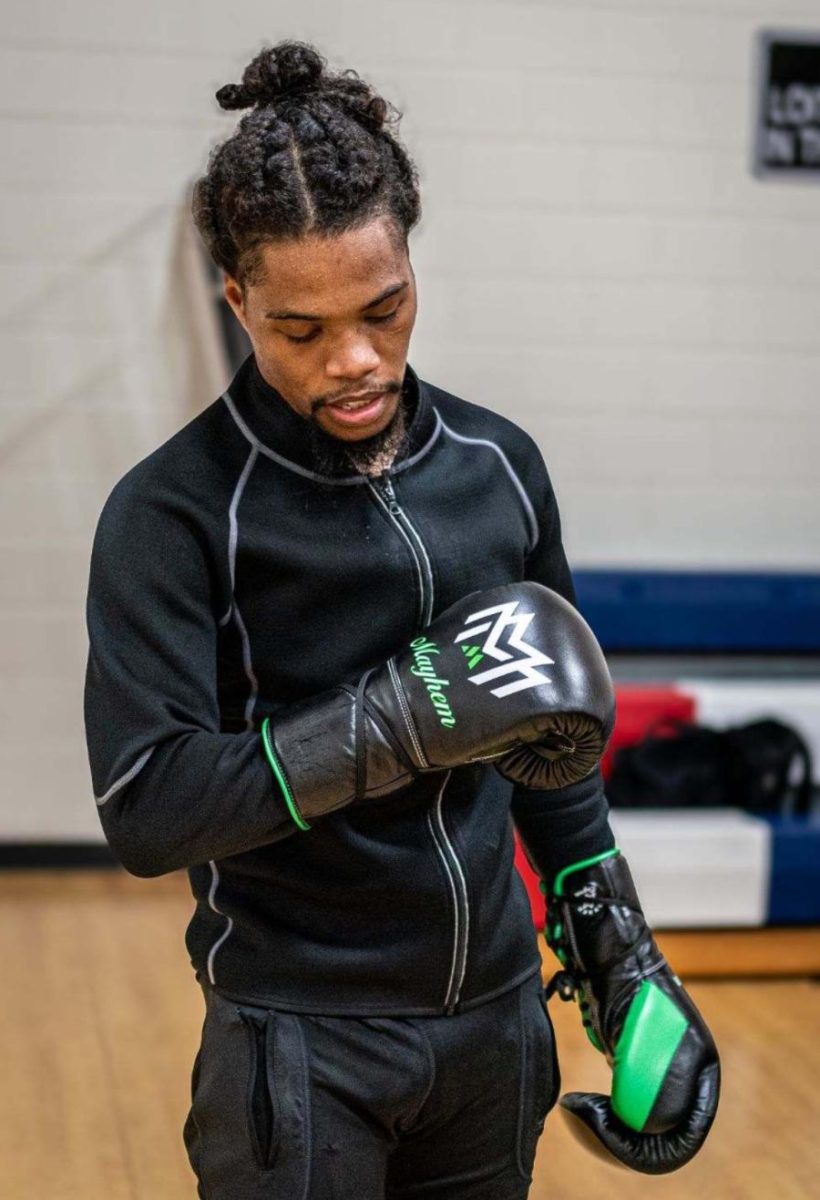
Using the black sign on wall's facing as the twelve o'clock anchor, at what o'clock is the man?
The man is roughly at 12 o'clock from the black sign on wall.

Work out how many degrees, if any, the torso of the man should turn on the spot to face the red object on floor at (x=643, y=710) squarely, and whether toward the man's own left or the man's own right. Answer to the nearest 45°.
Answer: approximately 135° to the man's own left

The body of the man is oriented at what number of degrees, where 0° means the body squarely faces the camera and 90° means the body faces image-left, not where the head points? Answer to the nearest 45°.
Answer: approximately 315°

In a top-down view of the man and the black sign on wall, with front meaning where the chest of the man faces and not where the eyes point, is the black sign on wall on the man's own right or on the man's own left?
on the man's own left

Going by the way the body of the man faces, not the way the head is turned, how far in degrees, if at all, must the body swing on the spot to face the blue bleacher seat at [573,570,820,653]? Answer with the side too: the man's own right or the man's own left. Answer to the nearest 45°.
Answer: approximately 135° to the man's own left

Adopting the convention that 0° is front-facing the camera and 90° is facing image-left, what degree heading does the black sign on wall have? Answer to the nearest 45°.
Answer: approximately 0°

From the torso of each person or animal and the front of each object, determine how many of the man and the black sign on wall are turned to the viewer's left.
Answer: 0
